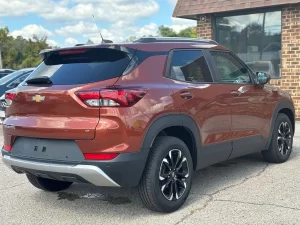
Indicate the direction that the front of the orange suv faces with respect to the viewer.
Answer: facing away from the viewer and to the right of the viewer

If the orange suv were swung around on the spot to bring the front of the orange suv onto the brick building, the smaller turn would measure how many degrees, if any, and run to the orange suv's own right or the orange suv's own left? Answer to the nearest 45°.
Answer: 0° — it already faces it
